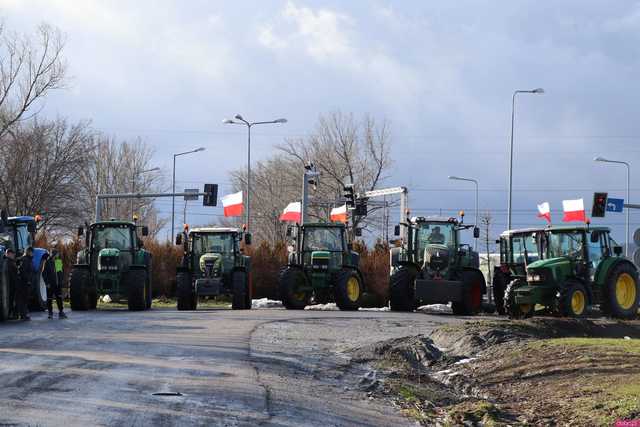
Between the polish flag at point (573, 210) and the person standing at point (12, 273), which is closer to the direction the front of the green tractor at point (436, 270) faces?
the person standing

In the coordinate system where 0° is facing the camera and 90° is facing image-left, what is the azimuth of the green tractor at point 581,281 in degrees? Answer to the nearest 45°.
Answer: approximately 45°

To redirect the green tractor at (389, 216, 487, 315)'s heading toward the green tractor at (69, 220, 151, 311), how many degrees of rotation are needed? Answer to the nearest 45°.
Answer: approximately 90° to its right

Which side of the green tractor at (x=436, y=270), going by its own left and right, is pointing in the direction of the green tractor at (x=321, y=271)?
right

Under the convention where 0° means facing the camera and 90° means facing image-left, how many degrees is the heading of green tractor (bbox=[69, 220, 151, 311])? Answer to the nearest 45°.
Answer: approximately 0°

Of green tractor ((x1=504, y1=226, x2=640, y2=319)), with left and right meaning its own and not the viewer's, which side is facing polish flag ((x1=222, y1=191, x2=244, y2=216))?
right

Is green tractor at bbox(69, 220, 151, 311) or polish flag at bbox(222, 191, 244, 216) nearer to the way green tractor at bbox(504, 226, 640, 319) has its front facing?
the green tractor

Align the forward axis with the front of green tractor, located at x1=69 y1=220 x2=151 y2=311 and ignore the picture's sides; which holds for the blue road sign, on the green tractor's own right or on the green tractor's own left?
on the green tractor's own left

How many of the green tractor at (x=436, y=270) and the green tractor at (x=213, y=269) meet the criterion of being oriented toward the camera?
2

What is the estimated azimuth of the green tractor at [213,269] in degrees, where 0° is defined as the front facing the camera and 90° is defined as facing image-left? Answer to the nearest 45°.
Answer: approximately 0°

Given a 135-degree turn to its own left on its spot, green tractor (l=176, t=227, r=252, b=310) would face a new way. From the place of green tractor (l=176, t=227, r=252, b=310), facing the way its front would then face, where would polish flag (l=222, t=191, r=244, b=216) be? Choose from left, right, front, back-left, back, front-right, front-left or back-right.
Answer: front-left

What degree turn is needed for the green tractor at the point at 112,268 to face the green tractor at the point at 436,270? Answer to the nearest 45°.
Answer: approximately 90° to its left

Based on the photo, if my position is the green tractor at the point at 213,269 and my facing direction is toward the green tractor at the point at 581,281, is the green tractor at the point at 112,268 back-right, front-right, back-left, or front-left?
back-right
